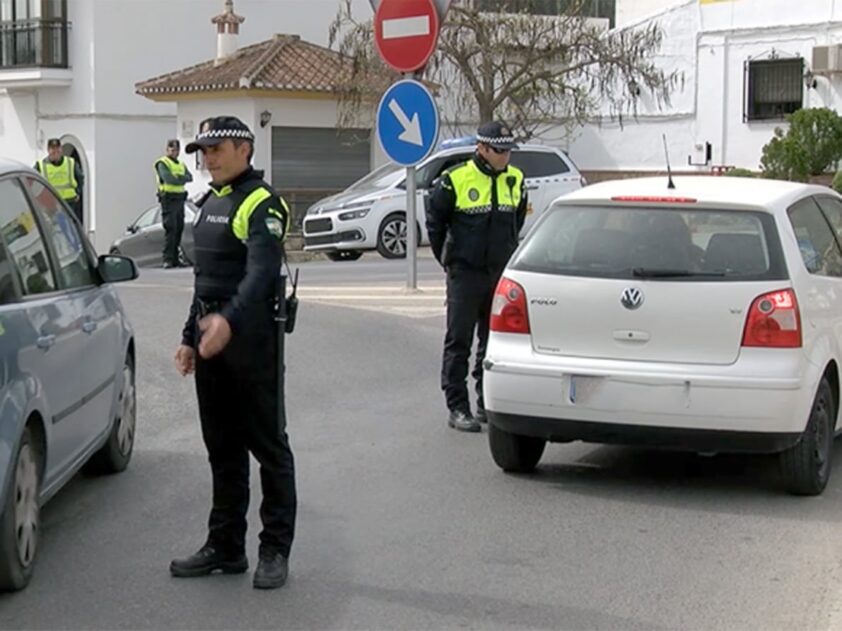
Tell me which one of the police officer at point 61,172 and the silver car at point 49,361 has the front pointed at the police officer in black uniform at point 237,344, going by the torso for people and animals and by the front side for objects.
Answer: the police officer

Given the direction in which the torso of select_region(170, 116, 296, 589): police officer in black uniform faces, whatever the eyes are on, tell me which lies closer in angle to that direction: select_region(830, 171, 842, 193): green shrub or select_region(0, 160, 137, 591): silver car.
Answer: the silver car

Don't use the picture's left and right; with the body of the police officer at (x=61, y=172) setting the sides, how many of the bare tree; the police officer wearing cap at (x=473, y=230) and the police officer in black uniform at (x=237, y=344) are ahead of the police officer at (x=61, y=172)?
2

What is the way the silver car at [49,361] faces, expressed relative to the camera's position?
facing away from the viewer and to the right of the viewer

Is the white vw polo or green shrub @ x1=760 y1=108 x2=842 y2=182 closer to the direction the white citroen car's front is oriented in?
the white vw polo
